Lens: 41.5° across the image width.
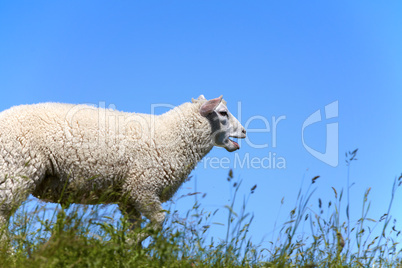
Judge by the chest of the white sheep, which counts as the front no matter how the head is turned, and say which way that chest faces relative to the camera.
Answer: to the viewer's right
